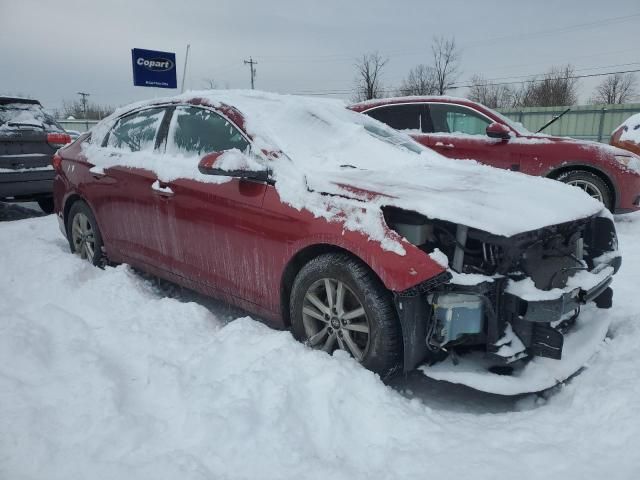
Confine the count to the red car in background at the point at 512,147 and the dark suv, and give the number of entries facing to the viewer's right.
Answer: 1

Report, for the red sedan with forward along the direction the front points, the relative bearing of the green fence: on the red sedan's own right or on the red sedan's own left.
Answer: on the red sedan's own left

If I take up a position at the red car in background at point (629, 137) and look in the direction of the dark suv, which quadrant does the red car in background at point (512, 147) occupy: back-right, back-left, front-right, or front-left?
front-left

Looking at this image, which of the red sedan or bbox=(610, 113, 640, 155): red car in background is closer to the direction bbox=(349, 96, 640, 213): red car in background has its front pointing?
the red car in background

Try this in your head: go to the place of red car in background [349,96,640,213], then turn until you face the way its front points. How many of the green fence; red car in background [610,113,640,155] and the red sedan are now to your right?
1

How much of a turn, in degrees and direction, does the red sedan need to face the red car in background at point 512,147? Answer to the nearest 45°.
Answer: approximately 90° to its left

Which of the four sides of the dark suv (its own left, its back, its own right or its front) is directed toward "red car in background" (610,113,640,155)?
right

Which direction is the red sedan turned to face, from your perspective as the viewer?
facing the viewer and to the right of the viewer

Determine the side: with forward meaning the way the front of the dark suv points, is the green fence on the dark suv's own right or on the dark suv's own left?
on the dark suv's own right

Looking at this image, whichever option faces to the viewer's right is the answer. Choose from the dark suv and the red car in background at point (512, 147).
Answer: the red car in background

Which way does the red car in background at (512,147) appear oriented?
to the viewer's right

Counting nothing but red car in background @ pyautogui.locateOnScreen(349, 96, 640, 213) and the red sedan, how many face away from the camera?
0

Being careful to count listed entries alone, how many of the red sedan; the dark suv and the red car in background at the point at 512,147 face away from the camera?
1

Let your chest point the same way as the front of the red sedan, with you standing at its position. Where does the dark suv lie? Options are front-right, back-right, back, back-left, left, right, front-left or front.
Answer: back

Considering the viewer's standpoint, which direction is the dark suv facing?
facing away from the viewer

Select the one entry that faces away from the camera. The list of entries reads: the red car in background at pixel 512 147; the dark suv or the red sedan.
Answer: the dark suv
